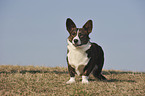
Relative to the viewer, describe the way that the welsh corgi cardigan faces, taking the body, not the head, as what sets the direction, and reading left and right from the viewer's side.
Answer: facing the viewer and to the left of the viewer
